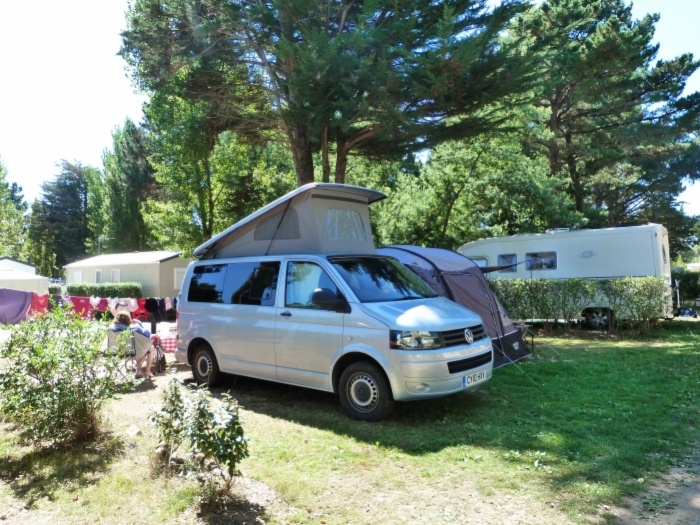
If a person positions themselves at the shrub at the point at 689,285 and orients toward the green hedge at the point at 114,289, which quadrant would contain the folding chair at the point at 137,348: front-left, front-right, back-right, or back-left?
front-left

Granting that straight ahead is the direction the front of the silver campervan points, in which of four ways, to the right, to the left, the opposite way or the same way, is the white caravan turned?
the opposite way

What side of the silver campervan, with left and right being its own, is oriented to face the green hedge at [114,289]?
back

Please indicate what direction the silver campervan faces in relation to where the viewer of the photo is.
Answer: facing the viewer and to the right of the viewer

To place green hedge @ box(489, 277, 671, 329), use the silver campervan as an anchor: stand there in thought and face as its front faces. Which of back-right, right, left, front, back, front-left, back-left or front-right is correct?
left

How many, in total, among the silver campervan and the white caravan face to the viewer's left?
1

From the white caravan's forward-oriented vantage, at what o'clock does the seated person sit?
The seated person is roughly at 10 o'clock from the white caravan.

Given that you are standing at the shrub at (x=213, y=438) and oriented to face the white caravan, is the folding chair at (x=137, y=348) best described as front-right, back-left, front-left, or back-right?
front-left

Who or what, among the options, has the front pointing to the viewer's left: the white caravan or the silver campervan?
the white caravan

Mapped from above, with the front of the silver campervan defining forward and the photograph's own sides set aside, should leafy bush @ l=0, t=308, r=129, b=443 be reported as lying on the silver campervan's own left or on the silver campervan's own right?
on the silver campervan's own right

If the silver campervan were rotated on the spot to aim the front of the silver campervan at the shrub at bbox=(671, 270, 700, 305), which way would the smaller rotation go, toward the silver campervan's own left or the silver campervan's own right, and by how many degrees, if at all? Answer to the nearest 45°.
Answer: approximately 90° to the silver campervan's own left

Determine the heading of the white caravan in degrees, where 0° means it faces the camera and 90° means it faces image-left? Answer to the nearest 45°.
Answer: approximately 90°

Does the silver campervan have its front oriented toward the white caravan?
no

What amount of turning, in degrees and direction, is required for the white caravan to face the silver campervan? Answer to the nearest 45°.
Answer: approximately 90° to its left

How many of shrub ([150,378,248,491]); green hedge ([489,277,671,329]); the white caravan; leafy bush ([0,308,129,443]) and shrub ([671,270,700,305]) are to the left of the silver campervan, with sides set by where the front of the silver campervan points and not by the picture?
3
